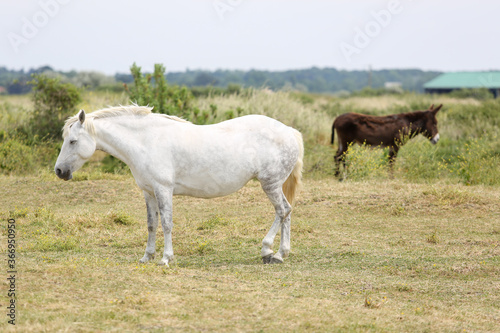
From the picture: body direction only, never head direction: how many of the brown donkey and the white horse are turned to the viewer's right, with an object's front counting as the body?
1

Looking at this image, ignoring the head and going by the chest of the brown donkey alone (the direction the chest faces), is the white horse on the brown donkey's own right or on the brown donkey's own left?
on the brown donkey's own right

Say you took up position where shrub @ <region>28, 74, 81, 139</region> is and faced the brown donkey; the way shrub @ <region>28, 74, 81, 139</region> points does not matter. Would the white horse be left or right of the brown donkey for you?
right

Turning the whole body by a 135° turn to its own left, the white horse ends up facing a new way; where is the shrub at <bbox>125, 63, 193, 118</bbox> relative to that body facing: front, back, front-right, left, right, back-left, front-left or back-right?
back-left

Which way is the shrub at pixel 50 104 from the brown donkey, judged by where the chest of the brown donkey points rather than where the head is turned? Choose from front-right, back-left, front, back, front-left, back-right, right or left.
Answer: back

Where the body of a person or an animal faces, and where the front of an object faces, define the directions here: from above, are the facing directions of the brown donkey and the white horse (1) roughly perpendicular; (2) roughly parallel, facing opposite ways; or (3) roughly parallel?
roughly parallel, facing opposite ways

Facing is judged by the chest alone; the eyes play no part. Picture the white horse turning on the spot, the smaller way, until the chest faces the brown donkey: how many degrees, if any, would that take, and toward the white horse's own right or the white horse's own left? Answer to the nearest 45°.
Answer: approximately 135° to the white horse's own right

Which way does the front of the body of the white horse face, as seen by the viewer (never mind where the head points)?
to the viewer's left

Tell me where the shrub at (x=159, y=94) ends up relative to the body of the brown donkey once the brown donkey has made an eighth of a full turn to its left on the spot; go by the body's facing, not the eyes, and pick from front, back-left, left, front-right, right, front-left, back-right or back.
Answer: back-left

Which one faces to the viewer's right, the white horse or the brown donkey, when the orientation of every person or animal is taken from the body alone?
the brown donkey

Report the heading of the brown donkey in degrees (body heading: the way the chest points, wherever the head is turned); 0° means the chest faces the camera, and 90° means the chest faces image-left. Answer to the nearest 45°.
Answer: approximately 270°
